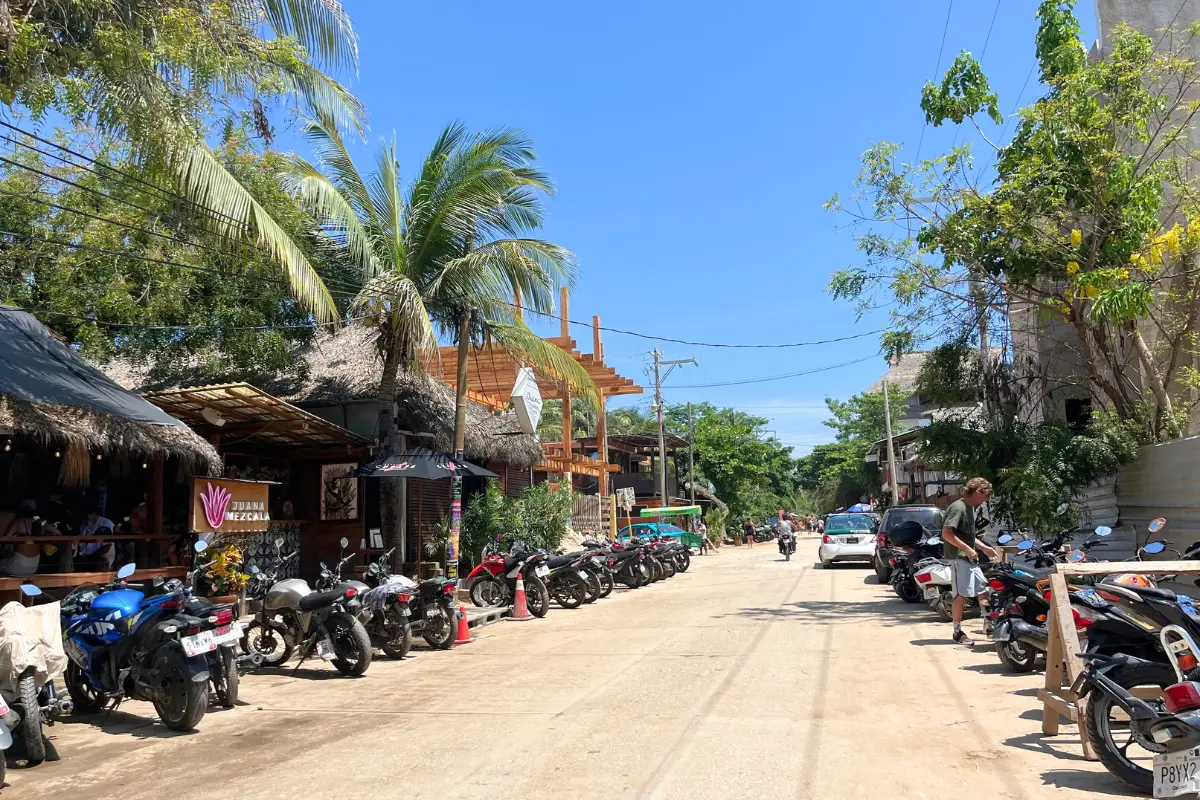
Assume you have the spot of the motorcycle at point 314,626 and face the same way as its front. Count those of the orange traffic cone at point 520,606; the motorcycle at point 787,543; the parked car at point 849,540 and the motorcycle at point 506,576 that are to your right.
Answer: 4

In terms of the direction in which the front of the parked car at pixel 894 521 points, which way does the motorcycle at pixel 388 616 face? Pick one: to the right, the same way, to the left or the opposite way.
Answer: to the left

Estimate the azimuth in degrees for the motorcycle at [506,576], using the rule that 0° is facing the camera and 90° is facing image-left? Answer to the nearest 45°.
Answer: approximately 135°

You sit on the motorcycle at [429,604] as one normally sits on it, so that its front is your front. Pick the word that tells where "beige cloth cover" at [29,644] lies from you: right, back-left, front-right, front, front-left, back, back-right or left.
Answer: left

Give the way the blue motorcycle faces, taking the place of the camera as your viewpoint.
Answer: facing away from the viewer and to the left of the viewer

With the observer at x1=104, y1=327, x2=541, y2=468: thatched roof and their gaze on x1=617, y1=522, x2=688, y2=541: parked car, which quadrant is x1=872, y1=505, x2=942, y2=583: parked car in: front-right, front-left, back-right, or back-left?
front-right

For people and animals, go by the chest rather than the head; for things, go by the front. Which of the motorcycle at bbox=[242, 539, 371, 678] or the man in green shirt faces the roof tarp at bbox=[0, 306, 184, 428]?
the motorcycle

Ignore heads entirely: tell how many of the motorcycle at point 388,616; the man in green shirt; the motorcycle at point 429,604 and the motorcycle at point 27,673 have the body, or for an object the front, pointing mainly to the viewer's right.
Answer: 1

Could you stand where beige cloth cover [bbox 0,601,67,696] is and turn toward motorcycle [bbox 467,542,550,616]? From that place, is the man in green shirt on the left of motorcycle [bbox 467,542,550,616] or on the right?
right

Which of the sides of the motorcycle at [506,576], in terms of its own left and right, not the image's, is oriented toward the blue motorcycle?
left

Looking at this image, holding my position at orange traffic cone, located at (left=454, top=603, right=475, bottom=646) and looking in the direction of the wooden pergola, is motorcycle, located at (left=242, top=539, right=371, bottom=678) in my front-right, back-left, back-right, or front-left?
back-left

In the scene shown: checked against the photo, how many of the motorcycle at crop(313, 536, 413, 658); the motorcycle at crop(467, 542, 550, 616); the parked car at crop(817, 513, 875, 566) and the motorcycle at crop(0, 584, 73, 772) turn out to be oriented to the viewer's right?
0
